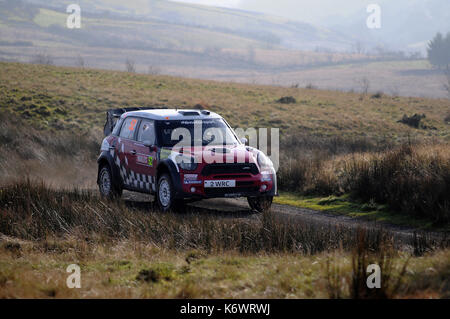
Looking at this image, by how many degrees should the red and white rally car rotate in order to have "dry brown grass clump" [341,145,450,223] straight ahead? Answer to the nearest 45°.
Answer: approximately 45° to its left

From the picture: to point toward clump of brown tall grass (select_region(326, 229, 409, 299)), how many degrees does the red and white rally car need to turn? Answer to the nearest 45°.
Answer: approximately 45° to its right

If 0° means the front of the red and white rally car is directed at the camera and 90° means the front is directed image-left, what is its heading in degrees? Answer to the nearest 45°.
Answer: approximately 315°
